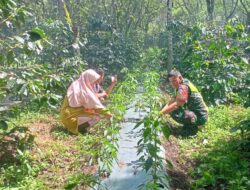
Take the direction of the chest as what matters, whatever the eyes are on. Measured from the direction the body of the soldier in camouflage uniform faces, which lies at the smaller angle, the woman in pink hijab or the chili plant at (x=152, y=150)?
the woman in pink hijab

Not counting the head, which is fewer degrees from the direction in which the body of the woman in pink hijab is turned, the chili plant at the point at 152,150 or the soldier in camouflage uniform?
the soldier in camouflage uniform

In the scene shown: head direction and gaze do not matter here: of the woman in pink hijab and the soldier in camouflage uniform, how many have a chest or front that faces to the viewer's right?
1

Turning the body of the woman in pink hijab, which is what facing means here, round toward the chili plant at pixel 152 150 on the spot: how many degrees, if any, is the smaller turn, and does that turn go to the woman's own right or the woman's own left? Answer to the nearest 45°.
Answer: approximately 90° to the woman's own right

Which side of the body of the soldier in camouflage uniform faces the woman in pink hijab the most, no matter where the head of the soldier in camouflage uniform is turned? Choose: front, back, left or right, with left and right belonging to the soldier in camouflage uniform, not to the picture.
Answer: front

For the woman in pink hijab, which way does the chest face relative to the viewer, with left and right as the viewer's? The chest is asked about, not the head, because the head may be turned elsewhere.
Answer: facing to the right of the viewer

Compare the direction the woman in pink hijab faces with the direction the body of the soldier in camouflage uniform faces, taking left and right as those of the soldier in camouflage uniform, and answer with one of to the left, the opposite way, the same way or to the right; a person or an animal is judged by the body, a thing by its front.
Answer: the opposite way

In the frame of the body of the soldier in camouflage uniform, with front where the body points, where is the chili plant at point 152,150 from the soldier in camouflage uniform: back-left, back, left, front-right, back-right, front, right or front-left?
left

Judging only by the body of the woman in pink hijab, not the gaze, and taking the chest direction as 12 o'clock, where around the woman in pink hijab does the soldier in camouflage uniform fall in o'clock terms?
The soldier in camouflage uniform is roughly at 12 o'clock from the woman in pink hijab.

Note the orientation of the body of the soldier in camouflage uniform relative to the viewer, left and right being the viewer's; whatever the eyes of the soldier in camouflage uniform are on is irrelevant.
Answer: facing to the left of the viewer
